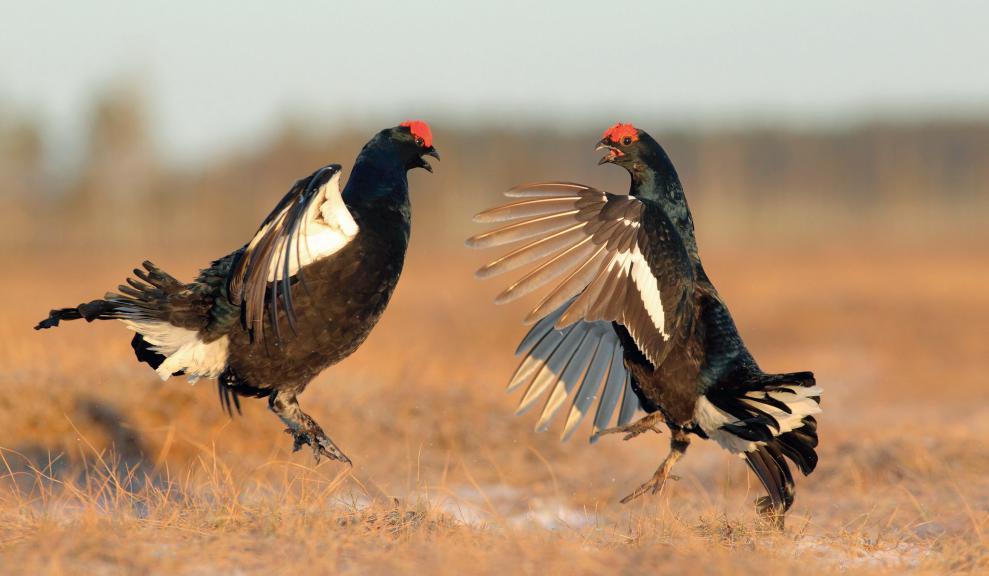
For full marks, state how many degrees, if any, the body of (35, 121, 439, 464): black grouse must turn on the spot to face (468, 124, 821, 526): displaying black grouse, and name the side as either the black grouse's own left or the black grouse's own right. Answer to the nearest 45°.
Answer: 0° — it already faces it

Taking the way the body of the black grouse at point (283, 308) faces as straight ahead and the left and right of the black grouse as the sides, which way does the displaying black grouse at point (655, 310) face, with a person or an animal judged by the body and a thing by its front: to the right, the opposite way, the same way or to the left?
the opposite way

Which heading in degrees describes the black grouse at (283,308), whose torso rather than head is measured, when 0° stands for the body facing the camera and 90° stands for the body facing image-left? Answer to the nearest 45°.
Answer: approximately 270°

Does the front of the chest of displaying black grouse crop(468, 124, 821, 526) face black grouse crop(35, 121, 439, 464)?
yes

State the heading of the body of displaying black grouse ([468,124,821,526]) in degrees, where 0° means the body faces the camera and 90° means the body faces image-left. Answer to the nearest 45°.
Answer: approximately 90°

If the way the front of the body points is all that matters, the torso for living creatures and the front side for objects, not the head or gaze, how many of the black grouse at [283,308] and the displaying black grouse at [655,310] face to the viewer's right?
1
